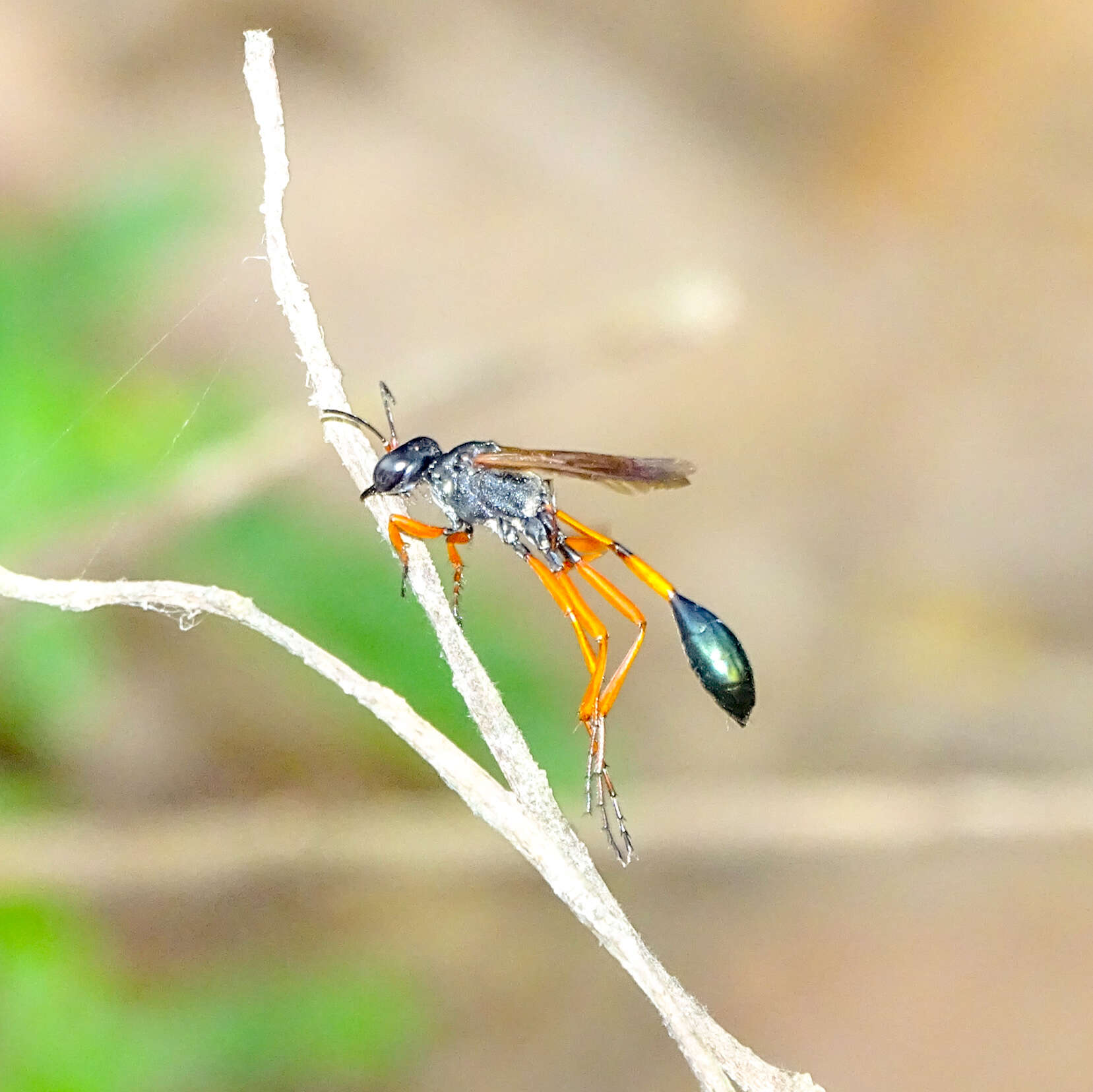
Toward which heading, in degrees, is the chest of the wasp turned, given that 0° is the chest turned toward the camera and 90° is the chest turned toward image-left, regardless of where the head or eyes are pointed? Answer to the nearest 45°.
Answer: approximately 90°
